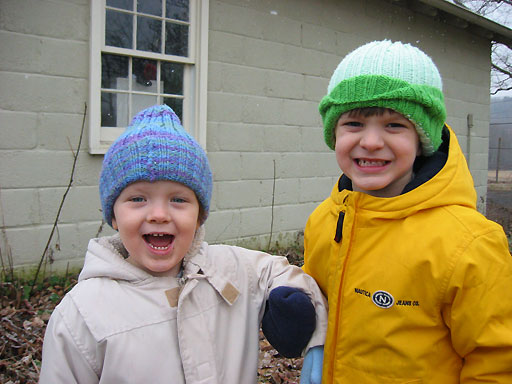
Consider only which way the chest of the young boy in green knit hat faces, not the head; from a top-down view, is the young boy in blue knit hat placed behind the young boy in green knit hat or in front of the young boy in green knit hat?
in front

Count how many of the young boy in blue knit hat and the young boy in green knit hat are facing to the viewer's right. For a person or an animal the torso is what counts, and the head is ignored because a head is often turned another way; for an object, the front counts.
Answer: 0

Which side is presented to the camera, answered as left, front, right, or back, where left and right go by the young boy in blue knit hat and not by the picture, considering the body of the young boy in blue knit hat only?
front

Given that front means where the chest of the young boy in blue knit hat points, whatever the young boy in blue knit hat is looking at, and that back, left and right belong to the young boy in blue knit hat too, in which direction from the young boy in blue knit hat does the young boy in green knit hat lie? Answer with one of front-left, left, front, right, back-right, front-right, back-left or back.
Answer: left
